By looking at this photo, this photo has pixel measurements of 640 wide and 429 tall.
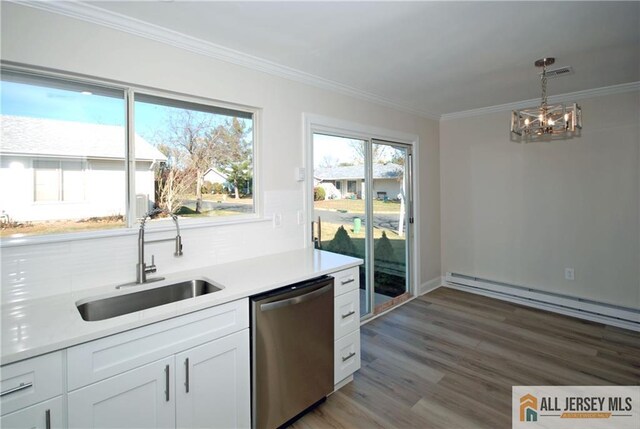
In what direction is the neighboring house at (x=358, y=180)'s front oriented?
toward the camera

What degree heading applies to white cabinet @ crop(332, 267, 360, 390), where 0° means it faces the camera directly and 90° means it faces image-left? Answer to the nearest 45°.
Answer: approximately 315°

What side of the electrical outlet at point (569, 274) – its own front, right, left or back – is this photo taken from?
front

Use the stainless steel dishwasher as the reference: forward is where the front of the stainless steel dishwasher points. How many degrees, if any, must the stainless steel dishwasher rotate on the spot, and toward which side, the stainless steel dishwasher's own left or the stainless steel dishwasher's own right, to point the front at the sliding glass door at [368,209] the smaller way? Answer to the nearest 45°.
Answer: approximately 90° to the stainless steel dishwasher's own left

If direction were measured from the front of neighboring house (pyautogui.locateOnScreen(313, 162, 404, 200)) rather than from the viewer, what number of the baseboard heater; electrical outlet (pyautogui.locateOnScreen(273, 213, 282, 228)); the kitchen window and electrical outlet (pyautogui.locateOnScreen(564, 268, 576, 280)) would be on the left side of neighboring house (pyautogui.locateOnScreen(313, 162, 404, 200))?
0

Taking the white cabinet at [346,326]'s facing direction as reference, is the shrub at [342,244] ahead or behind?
behind

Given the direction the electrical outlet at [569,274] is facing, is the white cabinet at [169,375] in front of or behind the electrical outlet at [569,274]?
in front

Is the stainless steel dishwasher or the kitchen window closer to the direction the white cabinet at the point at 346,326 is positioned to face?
the stainless steel dishwasher

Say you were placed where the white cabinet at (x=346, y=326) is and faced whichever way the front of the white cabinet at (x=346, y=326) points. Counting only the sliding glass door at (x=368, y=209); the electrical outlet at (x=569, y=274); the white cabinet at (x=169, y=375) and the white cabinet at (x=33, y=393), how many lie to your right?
2

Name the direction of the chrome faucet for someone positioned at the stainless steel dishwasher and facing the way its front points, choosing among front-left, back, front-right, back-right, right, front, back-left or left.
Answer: back-right

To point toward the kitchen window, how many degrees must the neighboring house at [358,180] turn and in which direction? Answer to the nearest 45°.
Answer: approximately 45° to its right
